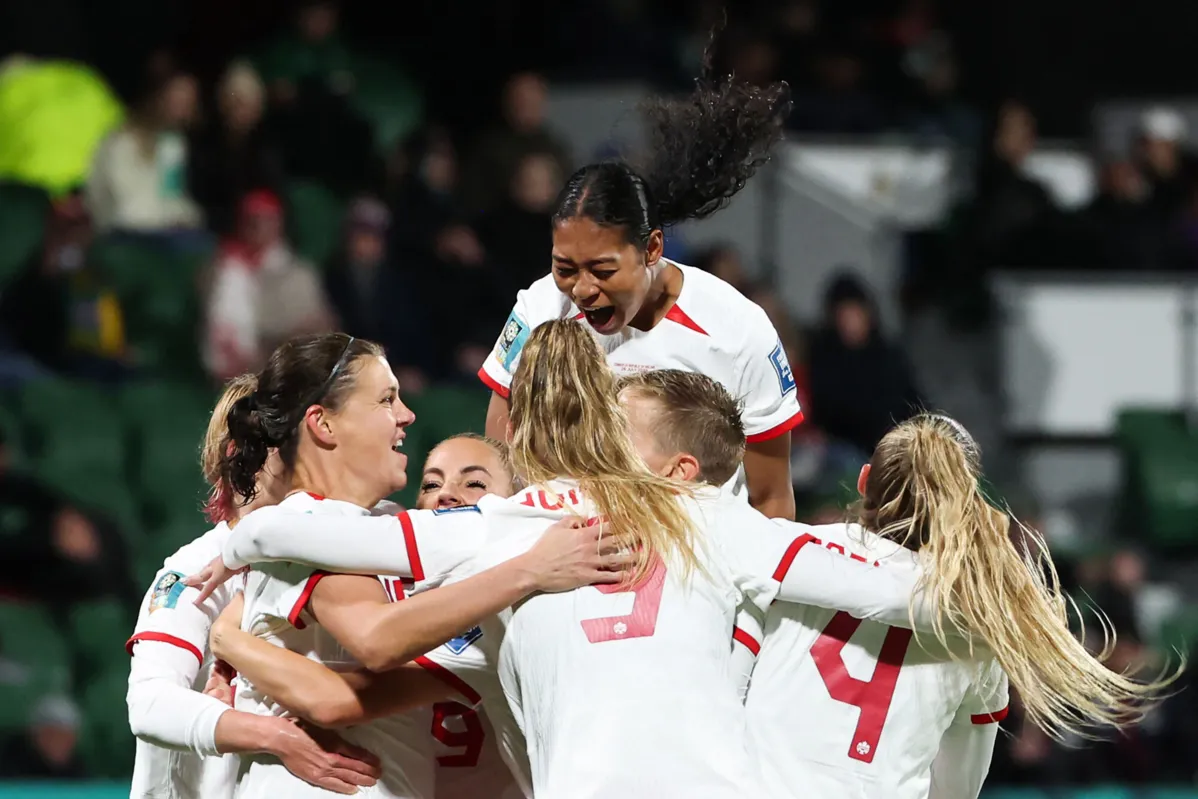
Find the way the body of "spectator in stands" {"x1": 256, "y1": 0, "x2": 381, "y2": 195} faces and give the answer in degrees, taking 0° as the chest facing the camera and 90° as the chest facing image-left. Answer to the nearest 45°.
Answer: approximately 0°

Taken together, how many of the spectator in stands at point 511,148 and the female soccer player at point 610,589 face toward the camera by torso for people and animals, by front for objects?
1

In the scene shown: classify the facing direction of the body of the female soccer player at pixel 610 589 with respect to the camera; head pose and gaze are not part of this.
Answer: away from the camera

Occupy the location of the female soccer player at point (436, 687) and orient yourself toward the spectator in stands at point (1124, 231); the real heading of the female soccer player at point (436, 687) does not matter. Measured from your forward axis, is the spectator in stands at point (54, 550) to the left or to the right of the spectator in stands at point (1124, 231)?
left

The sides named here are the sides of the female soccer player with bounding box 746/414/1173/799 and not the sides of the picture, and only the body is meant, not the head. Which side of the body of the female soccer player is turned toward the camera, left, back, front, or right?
back

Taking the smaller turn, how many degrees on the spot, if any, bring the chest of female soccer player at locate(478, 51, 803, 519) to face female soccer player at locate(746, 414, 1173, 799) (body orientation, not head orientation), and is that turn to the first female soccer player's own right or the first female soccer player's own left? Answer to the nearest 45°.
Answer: approximately 90° to the first female soccer player's own left
